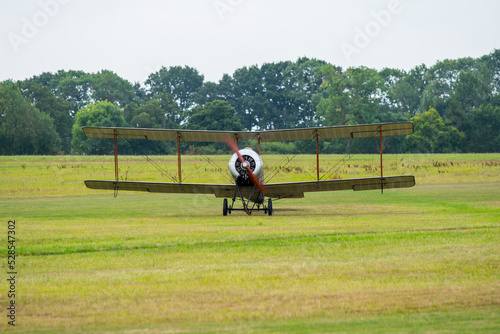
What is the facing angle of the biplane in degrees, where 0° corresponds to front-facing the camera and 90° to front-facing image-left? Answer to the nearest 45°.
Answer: approximately 0°
